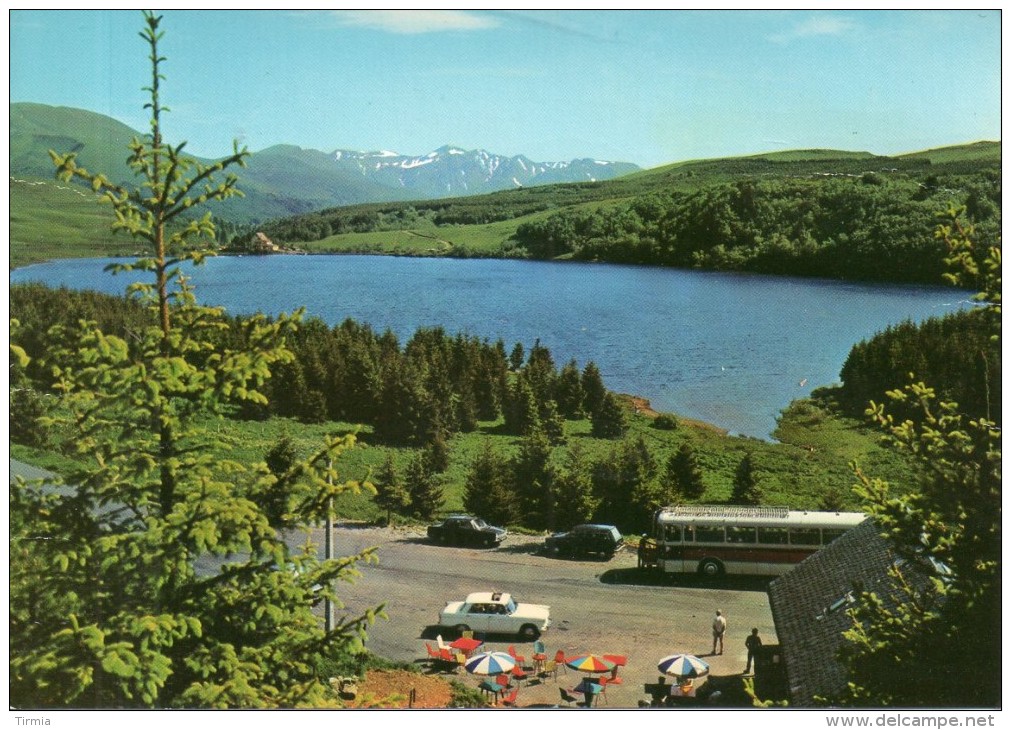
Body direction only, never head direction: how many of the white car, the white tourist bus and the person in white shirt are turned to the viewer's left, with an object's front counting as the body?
1

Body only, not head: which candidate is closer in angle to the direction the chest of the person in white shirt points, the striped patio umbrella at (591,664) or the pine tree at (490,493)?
the pine tree

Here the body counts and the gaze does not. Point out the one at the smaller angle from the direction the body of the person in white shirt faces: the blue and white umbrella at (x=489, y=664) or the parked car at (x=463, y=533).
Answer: the parked car

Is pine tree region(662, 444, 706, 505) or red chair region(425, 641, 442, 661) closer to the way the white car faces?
the pine tree

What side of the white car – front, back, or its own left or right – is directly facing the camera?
right

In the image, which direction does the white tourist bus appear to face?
to the viewer's left

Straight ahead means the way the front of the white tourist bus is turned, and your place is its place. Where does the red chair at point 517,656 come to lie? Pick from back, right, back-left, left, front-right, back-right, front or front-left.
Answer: front-left

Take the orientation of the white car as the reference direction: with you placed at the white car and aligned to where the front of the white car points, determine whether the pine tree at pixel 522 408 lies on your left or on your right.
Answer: on your left

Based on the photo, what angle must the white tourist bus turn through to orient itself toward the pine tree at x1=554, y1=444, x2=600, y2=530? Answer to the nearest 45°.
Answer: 0° — it already faces it

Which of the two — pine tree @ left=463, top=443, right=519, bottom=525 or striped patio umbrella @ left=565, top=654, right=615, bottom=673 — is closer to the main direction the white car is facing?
the striped patio umbrella

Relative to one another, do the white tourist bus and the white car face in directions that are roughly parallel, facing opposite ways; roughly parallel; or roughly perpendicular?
roughly parallel, facing opposite ways

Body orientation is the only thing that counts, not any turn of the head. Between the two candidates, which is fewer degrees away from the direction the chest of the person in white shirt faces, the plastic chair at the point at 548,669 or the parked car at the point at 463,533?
the parked car

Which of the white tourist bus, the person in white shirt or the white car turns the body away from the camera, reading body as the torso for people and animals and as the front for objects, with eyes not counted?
the person in white shirt

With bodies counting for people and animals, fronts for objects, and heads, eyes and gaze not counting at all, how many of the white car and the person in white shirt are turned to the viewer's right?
1

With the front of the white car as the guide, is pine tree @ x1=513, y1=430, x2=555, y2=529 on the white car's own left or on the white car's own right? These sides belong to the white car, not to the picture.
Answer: on the white car's own left

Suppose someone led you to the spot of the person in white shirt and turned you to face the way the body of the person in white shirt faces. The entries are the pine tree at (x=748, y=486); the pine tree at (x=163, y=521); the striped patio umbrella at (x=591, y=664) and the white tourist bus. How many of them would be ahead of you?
2

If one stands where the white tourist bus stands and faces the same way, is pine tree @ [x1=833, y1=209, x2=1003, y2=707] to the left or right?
on its left

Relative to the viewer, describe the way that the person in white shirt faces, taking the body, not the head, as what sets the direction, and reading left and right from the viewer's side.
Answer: facing away from the viewer
